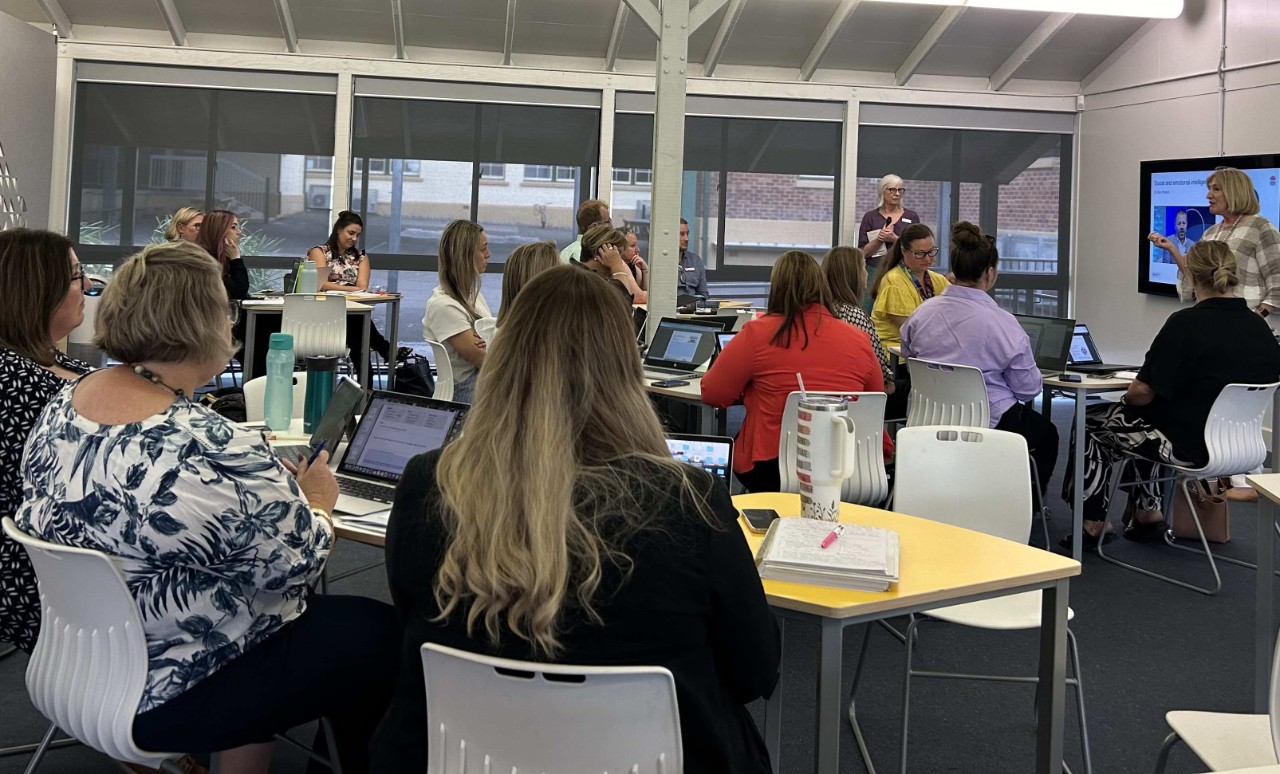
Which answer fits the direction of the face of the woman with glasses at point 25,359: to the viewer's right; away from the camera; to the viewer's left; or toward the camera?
to the viewer's right

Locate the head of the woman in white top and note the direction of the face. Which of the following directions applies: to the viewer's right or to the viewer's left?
to the viewer's right

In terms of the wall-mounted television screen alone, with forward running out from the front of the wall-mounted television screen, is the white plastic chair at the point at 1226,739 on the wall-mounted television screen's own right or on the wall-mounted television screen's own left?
on the wall-mounted television screen's own left

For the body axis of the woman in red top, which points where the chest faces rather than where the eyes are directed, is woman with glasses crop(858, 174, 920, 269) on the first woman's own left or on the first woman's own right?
on the first woman's own right

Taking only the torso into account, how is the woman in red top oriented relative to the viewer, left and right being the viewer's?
facing away from the viewer and to the left of the viewer

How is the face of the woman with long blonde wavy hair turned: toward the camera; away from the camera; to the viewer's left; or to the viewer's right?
away from the camera

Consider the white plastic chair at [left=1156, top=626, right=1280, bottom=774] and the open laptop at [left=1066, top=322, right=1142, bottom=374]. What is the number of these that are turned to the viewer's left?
1

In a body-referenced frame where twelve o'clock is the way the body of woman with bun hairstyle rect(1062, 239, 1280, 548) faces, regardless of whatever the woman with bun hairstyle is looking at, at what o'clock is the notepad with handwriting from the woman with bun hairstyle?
The notepad with handwriting is roughly at 8 o'clock from the woman with bun hairstyle.

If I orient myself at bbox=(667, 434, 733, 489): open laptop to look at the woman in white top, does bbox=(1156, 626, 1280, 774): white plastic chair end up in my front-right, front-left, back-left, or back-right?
back-right
